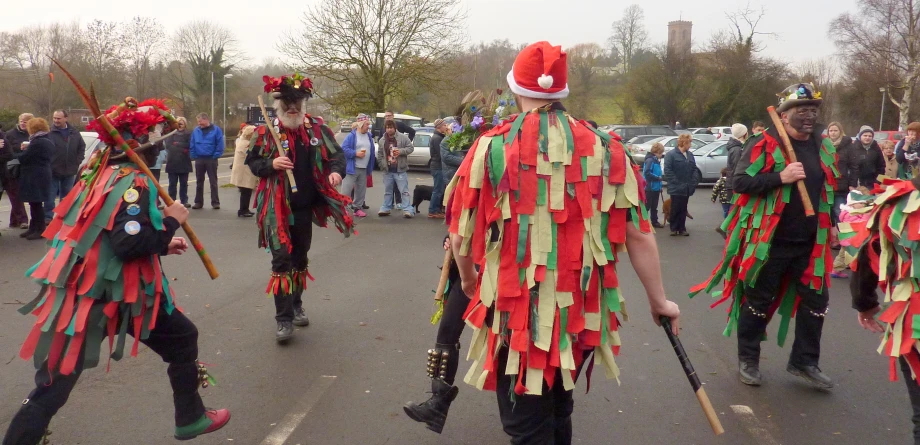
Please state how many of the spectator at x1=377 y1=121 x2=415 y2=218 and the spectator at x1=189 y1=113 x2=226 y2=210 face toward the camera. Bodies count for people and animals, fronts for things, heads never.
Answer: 2

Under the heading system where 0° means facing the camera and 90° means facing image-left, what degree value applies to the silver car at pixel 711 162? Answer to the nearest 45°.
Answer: approximately 45°

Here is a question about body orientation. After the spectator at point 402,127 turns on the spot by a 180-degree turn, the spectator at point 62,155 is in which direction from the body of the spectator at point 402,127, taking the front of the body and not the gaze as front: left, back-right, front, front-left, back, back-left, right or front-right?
back-left

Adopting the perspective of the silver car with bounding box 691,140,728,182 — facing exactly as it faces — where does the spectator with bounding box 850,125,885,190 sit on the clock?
The spectator is roughly at 10 o'clock from the silver car.

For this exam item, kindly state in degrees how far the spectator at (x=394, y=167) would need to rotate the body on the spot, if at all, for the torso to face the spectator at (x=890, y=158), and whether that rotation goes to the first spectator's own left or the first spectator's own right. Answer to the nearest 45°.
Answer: approximately 90° to the first spectator's own left

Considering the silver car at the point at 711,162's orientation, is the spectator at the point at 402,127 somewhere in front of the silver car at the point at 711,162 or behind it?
in front

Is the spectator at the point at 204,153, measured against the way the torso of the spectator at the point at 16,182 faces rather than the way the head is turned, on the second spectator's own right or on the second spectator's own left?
on the second spectator's own left
